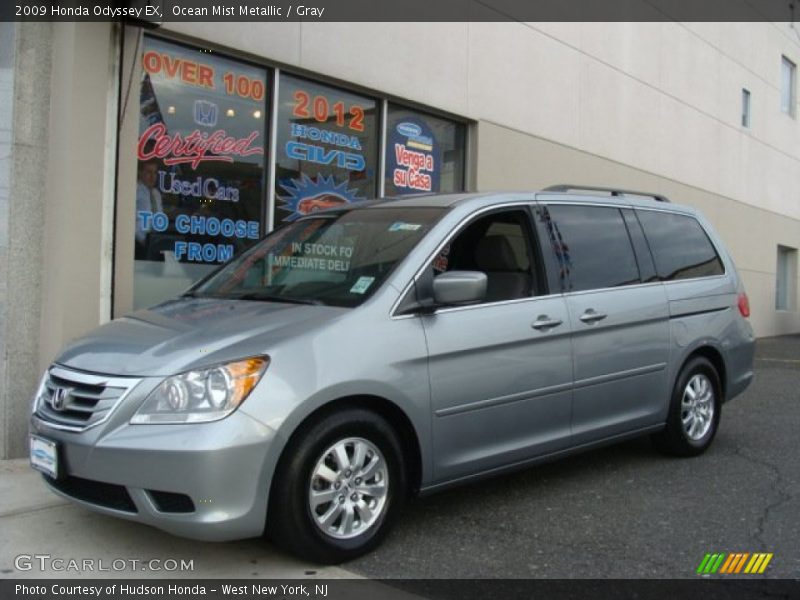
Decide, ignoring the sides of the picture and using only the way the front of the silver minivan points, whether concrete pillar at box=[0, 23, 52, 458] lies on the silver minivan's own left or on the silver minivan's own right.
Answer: on the silver minivan's own right

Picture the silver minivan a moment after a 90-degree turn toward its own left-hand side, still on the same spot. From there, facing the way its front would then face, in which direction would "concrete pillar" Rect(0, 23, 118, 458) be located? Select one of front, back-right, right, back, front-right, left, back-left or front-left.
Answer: back

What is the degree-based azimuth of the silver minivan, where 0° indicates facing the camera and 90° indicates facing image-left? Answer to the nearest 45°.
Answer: approximately 45°
